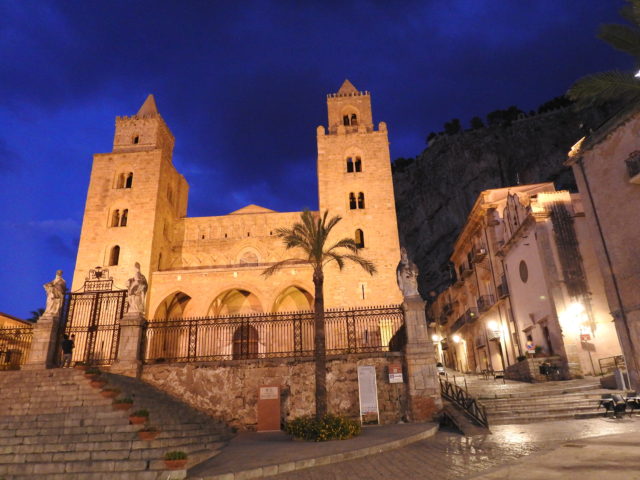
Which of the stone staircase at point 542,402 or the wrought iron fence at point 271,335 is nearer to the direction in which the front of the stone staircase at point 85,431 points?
the stone staircase

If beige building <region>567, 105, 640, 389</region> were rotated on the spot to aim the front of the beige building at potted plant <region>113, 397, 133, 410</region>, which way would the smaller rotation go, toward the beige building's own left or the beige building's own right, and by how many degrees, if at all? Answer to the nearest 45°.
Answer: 0° — it already faces it

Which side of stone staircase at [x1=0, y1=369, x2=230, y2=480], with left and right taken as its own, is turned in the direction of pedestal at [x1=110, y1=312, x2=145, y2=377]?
back

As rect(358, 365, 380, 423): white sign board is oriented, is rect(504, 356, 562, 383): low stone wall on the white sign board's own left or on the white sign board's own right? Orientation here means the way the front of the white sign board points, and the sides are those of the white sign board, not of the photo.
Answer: on the white sign board's own left

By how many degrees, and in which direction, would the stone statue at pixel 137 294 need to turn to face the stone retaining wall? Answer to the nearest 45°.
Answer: approximately 45° to its left

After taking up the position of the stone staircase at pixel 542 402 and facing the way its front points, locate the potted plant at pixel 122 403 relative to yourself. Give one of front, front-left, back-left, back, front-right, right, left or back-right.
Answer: front-right

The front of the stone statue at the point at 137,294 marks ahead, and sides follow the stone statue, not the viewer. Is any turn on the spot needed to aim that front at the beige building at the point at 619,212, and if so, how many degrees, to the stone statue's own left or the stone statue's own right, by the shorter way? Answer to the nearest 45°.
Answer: approximately 45° to the stone statue's own left

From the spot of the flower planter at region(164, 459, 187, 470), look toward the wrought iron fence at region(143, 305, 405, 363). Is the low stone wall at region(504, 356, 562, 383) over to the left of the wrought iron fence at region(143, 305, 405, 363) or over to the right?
right

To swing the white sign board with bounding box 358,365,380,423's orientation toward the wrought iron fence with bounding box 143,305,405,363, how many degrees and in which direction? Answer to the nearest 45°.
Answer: approximately 135° to its right

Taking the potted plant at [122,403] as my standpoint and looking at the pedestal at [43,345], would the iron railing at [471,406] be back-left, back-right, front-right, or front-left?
back-right

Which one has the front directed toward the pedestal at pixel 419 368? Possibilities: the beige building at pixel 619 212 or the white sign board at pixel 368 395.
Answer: the beige building

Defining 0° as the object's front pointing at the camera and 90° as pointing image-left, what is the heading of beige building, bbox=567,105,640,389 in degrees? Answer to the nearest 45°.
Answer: approximately 45°

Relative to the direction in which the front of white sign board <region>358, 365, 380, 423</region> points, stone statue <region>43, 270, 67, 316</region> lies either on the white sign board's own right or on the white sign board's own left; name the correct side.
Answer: on the white sign board's own right

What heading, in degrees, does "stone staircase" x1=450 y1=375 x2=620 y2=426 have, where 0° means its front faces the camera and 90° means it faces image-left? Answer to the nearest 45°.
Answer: approximately 0°

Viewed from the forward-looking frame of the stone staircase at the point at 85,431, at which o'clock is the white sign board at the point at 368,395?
The white sign board is roughly at 9 o'clock from the stone staircase.

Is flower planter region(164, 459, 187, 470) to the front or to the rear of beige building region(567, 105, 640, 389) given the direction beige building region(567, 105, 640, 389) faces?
to the front
